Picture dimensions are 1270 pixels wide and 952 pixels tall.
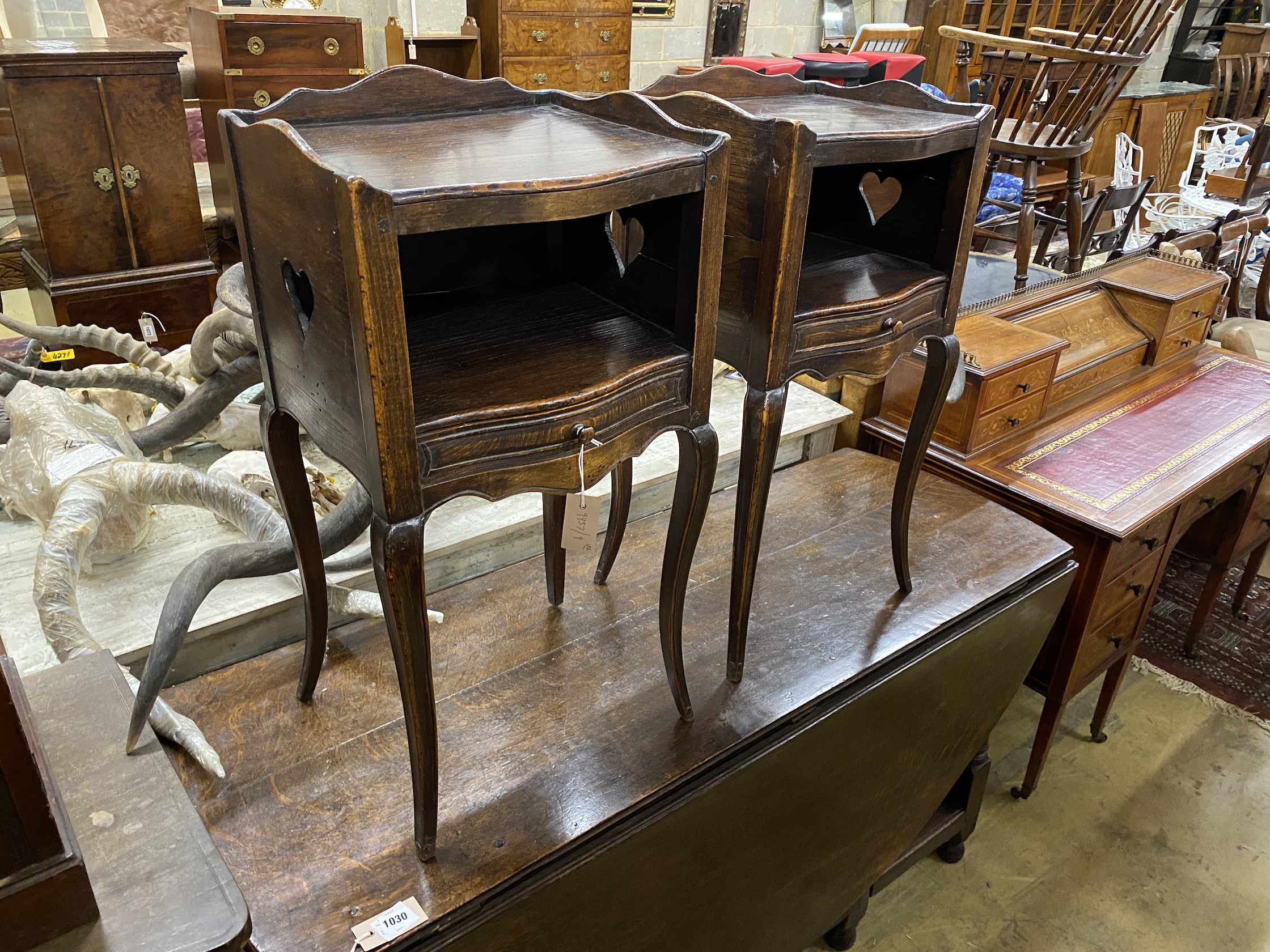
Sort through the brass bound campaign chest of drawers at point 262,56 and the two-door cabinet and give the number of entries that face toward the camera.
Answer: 2

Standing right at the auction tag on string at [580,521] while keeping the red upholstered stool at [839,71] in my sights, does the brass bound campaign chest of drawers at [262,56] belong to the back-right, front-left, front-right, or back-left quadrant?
front-left

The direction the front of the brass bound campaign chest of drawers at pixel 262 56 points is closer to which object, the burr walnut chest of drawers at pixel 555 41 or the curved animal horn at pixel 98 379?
the curved animal horn

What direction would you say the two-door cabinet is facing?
toward the camera

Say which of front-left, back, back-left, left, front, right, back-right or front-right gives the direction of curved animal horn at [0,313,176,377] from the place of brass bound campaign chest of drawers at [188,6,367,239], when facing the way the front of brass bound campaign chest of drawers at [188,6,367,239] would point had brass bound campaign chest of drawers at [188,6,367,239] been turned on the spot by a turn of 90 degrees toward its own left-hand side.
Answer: right

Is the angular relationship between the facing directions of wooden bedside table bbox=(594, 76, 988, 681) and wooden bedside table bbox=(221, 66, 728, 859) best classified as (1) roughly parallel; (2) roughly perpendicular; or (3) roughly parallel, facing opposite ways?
roughly parallel

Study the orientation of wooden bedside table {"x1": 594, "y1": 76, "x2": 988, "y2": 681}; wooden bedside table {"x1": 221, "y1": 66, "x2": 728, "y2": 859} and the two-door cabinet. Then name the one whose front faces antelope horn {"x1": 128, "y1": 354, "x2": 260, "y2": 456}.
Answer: the two-door cabinet

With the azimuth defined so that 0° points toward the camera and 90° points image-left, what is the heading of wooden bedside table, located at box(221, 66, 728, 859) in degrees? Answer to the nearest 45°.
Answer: approximately 315°

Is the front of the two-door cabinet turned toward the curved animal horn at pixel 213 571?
yes

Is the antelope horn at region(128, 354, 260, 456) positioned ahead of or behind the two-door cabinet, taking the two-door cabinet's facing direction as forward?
ahead

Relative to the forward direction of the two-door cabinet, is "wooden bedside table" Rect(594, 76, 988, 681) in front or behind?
in front

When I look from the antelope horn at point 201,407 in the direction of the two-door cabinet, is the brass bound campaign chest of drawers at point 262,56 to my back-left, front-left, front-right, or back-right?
front-right

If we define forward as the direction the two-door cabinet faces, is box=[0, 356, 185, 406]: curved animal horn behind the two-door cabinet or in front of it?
in front

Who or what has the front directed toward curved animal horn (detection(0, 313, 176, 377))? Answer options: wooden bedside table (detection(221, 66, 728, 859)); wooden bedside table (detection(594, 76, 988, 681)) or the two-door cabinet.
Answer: the two-door cabinet

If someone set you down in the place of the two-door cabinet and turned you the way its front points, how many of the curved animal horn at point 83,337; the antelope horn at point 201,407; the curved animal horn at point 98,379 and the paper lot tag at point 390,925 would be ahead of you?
4

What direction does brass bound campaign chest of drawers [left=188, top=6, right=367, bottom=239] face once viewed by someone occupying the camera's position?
facing the viewer
